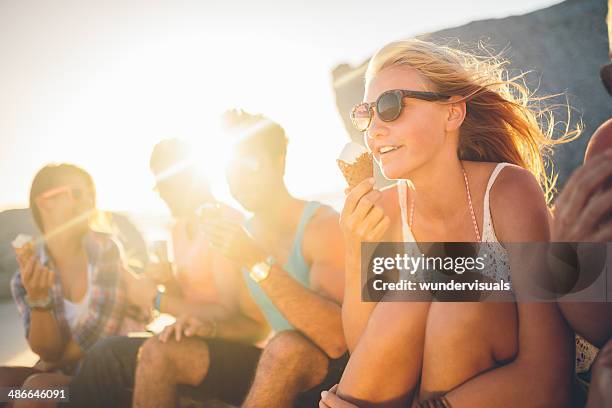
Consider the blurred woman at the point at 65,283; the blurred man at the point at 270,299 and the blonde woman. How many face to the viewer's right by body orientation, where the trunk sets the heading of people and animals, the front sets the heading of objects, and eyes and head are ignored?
0

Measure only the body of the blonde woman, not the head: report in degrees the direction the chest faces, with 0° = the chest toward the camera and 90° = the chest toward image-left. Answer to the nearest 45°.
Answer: approximately 45°

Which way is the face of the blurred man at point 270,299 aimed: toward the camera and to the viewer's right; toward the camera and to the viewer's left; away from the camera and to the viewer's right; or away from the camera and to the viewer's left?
toward the camera and to the viewer's left

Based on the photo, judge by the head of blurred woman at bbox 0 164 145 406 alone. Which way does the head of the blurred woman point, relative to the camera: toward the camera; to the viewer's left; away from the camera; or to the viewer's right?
toward the camera

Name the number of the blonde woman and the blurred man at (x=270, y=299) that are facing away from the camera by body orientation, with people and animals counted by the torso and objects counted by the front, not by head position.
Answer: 0

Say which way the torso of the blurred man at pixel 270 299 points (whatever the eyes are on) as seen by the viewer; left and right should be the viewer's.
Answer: facing the viewer and to the left of the viewer

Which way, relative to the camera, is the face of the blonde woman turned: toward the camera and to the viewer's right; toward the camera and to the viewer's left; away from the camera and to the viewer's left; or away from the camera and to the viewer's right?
toward the camera and to the viewer's left
